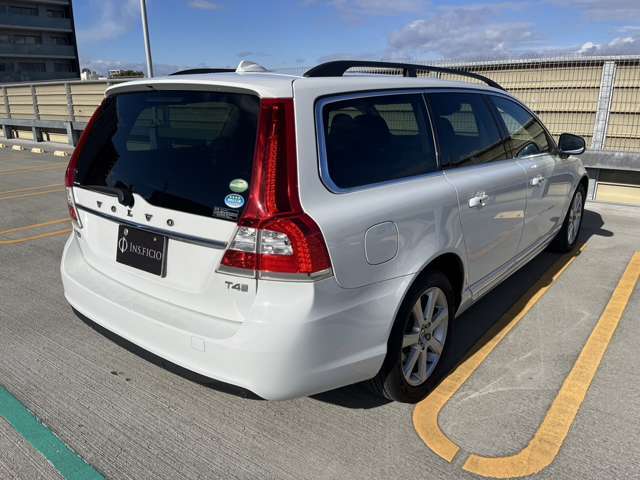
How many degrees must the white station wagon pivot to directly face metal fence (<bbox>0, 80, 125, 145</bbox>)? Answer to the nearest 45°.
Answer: approximately 90° to its left

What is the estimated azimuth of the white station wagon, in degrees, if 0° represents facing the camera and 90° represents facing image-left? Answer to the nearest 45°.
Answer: approximately 225°
